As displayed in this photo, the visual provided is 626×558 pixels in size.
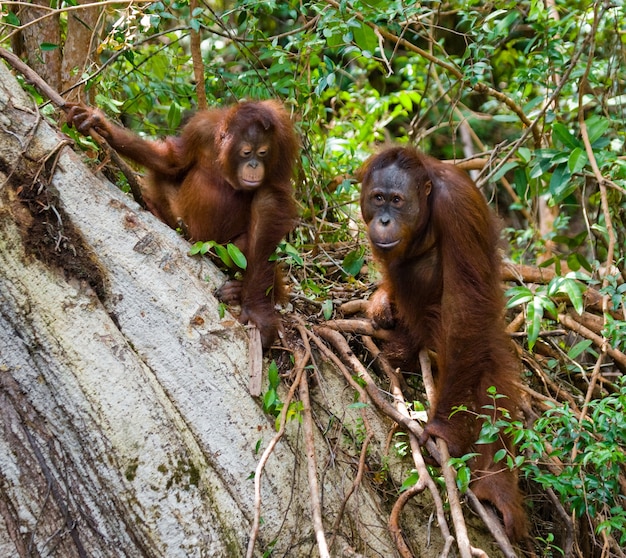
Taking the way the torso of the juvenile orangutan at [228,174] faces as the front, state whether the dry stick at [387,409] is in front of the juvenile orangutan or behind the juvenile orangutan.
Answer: in front

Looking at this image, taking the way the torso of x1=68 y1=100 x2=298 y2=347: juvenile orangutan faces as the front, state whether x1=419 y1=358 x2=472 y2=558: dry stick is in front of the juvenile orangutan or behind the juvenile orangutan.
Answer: in front

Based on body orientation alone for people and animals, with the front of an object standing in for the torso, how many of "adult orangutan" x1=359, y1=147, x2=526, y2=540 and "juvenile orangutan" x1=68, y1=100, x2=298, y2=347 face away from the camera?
0

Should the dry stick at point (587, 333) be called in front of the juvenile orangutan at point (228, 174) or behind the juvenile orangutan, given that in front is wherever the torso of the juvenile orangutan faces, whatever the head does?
in front

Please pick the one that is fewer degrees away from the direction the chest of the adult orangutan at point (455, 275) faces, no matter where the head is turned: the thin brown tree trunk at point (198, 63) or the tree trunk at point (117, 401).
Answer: the tree trunk at point (117, 401)

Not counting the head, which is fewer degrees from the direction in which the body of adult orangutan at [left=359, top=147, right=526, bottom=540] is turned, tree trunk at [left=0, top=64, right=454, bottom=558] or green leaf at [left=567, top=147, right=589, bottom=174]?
the tree trunk

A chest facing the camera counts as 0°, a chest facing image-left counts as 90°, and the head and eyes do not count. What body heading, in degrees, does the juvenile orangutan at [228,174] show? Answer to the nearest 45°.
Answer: approximately 315°
